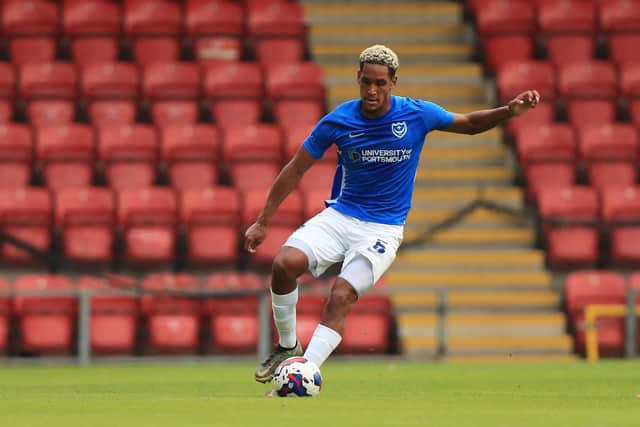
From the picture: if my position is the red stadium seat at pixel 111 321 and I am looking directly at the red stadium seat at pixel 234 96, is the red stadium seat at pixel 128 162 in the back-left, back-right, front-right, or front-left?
front-left

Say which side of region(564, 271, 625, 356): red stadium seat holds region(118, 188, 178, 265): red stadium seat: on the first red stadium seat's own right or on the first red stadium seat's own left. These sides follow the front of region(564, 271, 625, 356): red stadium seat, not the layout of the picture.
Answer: on the first red stadium seat's own right

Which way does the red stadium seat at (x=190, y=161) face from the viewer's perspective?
toward the camera

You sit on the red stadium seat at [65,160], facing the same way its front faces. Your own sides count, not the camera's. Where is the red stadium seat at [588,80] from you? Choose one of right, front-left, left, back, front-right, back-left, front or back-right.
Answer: left

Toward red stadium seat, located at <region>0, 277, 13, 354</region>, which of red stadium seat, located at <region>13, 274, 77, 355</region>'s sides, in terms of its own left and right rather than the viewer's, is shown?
right

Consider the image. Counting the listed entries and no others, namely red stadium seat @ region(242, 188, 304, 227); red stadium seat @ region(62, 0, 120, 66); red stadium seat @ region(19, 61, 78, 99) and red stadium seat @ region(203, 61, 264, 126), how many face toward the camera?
4

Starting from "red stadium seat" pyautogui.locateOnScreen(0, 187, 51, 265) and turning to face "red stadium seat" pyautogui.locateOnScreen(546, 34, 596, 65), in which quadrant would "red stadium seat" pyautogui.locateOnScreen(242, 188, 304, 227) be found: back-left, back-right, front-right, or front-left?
front-right

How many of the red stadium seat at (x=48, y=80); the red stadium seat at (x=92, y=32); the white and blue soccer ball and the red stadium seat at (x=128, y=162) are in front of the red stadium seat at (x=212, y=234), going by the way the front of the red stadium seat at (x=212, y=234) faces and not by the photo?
1

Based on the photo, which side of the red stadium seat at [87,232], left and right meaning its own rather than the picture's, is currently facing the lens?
front

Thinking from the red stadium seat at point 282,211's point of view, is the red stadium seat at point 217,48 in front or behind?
behind

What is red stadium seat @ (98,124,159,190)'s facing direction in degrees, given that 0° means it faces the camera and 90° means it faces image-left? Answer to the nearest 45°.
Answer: approximately 0°

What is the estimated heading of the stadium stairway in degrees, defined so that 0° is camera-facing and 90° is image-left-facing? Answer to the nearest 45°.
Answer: approximately 0°
